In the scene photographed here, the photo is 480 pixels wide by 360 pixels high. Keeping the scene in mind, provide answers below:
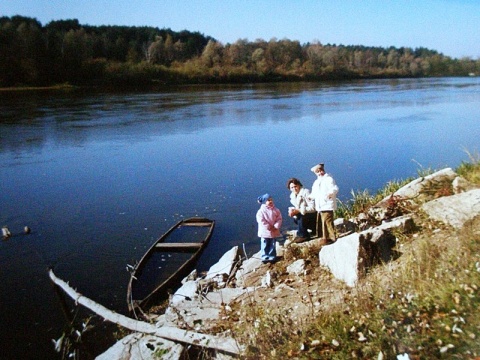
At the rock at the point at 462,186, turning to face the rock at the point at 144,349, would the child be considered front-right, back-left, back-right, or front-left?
front-right

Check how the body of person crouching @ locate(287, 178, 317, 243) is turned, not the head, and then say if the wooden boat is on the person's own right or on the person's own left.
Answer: on the person's own right

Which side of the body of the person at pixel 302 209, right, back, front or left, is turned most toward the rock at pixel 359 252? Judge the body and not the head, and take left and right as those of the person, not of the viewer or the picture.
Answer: left

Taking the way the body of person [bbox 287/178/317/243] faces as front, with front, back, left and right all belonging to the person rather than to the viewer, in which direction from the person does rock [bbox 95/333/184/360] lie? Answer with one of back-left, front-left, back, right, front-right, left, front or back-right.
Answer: front

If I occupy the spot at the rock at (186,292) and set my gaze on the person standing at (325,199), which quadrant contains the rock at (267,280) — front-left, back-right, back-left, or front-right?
front-right

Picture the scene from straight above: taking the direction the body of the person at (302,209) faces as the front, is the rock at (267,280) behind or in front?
in front

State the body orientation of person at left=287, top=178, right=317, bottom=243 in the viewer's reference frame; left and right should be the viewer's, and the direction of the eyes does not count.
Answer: facing the viewer and to the left of the viewer

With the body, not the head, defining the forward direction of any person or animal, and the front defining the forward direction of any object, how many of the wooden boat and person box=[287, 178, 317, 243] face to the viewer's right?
0
